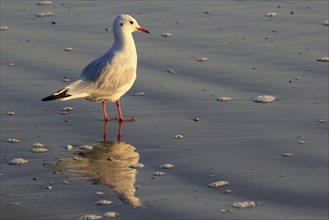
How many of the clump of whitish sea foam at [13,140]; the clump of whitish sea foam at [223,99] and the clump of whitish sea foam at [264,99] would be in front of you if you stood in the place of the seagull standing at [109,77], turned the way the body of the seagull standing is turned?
2

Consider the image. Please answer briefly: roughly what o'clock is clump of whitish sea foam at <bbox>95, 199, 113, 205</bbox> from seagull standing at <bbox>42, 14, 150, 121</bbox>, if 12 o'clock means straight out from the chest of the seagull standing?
The clump of whitish sea foam is roughly at 3 o'clock from the seagull standing.

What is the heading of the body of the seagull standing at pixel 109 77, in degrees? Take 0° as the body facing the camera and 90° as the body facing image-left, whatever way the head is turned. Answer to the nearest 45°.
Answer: approximately 270°

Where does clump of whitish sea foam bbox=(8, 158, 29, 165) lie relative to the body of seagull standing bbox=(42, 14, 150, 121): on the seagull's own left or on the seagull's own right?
on the seagull's own right

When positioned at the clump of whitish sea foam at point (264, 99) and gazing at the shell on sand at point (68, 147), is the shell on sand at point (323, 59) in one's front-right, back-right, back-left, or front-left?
back-right

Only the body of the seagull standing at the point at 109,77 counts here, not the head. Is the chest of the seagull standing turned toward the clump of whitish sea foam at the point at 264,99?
yes

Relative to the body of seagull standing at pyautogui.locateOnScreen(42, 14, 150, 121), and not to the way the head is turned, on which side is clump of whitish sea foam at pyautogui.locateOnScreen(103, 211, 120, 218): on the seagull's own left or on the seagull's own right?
on the seagull's own right

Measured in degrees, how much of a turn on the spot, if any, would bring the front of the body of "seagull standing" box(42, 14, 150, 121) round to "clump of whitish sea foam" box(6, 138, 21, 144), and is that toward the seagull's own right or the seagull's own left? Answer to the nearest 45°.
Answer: approximately 135° to the seagull's own right
